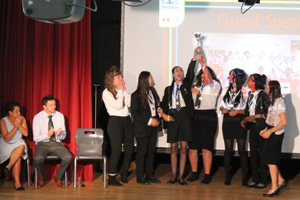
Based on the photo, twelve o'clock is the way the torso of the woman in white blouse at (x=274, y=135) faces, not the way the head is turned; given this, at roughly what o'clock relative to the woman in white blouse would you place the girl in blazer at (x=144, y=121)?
The girl in blazer is roughly at 12 o'clock from the woman in white blouse.

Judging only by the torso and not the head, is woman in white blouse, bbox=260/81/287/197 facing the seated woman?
yes

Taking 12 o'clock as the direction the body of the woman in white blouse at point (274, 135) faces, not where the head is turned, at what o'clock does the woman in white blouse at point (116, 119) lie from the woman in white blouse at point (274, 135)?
the woman in white blouse at point (116, 119) is roughly at 12 o'clock from the woman in white blouse at point (274, 135).

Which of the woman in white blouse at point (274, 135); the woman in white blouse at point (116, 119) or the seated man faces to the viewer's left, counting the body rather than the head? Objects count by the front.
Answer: the woman in white blouse at point (274, 135)

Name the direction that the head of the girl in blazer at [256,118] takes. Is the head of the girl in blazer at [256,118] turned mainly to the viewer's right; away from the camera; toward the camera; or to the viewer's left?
to the viewer's left

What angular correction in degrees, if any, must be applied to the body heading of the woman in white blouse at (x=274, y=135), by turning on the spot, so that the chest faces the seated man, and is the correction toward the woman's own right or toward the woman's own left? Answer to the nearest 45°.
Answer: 0° — they already face them

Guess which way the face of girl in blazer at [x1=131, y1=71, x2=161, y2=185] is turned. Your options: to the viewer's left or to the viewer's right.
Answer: to the viewer's right

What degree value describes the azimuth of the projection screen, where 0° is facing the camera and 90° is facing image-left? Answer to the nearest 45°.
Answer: approximately 0°

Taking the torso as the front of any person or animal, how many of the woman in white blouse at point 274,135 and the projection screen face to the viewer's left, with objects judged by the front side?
1

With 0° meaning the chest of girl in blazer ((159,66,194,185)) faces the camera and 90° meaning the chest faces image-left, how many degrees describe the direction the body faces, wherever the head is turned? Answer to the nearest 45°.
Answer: approximately 0°

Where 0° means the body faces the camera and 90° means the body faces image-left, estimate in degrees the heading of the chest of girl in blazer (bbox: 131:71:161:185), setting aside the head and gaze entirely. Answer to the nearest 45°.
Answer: approximately 315°

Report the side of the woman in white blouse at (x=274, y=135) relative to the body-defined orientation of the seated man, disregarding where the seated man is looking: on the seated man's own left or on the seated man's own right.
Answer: on the seated man's own left
